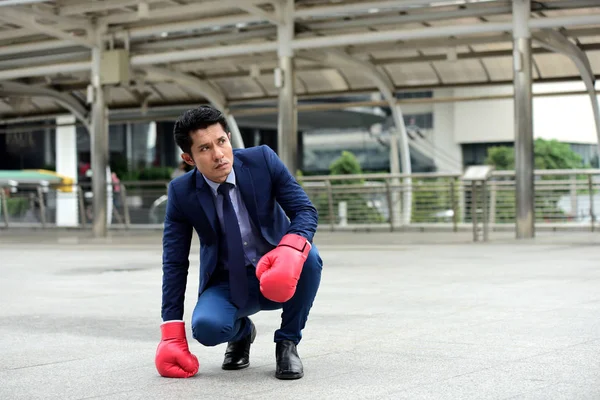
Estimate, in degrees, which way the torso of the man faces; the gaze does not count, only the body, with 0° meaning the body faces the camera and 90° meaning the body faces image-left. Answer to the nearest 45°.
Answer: approximately 0°

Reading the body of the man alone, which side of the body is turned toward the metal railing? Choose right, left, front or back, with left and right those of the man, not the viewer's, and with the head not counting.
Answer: back

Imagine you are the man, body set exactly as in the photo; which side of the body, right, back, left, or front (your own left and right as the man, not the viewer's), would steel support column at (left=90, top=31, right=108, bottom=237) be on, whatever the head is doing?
back

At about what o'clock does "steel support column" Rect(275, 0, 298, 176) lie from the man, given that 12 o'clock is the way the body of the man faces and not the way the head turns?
The steel support column is roughly at 6 o'clock from the man.
